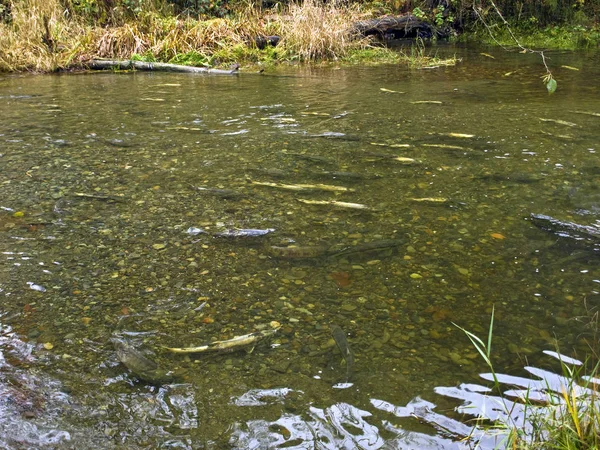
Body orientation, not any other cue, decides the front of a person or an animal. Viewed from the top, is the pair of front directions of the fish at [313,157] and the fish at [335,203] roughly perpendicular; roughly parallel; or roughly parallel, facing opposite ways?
roughly parallel
